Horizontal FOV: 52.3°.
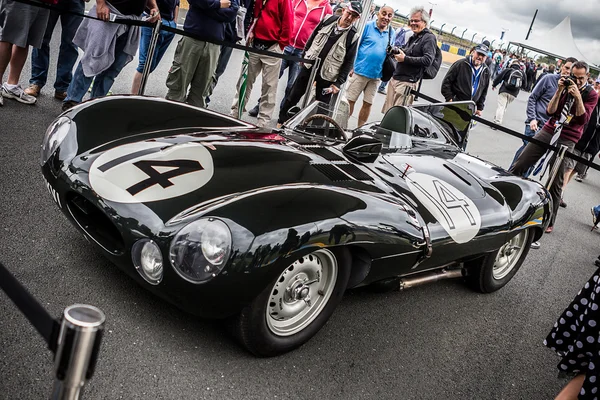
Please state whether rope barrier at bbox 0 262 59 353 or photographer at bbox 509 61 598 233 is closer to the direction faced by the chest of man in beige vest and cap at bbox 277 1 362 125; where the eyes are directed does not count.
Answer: the rope barrier

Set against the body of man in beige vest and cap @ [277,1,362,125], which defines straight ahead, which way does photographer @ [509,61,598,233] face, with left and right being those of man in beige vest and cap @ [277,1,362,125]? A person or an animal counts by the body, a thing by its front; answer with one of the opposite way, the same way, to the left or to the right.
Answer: to the right

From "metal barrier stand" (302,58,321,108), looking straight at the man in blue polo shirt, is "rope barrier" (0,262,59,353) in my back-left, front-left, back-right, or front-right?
back-right

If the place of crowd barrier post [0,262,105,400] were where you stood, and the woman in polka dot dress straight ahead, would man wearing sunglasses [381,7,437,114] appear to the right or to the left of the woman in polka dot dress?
left

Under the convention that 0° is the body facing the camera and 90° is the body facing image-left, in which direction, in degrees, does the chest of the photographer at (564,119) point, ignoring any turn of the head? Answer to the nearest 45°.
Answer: approximately 45°

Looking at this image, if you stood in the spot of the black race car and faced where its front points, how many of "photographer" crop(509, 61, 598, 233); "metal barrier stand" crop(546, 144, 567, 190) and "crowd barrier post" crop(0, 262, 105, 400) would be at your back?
2

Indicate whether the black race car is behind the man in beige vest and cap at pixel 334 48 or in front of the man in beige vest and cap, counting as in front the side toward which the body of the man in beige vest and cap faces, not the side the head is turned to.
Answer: in front

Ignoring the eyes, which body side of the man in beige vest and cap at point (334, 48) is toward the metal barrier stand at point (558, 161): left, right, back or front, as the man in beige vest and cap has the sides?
left

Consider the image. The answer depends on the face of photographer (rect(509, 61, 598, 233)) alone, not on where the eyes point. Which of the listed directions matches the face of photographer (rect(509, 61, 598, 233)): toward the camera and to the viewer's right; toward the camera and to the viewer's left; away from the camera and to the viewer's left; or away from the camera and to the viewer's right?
toward the camera and to the viewer's left

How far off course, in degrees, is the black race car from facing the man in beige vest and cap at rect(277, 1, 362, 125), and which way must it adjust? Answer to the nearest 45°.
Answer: approximately 135° to its right

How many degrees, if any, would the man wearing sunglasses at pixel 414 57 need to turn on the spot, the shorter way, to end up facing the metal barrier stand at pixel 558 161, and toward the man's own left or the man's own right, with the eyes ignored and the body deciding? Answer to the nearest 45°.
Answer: approximately 90° to the man's own left

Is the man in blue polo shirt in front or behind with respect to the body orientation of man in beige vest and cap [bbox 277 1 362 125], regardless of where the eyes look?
behind
